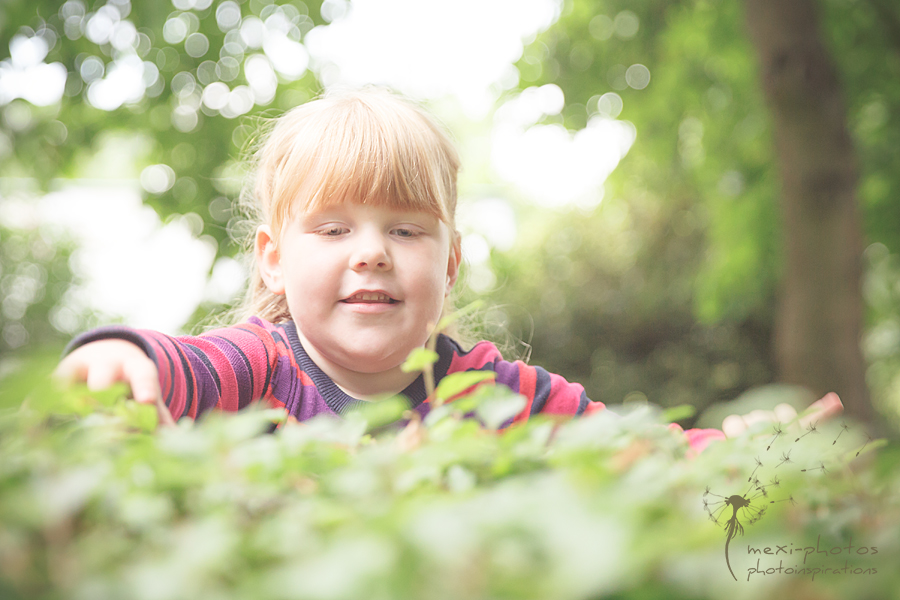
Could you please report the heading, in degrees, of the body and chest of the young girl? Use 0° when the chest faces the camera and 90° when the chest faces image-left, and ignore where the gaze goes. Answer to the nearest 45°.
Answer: approximately 0°

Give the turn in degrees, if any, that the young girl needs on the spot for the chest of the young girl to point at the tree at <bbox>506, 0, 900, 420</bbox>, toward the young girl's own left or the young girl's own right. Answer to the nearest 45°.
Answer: approximately 135° to the young girl's own left
